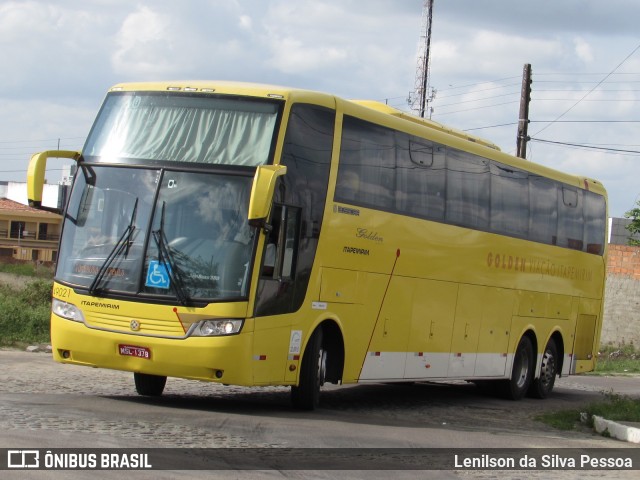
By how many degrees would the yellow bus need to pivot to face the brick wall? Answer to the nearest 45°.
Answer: approximately 180°

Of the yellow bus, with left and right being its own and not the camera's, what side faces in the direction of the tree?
back

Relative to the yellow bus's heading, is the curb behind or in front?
behind

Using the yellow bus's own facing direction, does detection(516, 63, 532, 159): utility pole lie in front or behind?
behind

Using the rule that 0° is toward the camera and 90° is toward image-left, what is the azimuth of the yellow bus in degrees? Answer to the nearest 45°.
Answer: approximately 45°
